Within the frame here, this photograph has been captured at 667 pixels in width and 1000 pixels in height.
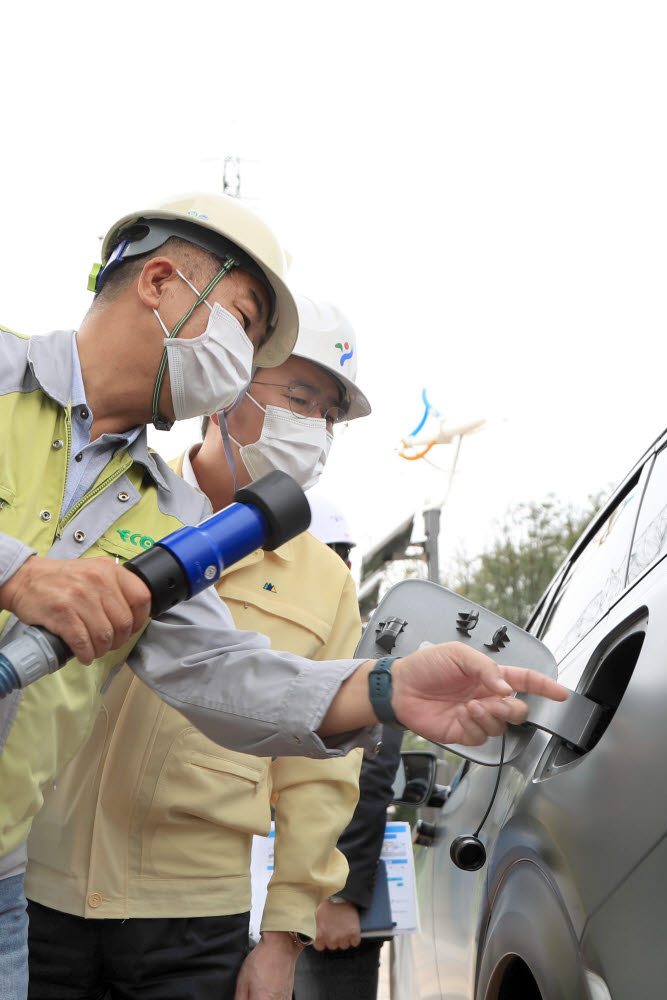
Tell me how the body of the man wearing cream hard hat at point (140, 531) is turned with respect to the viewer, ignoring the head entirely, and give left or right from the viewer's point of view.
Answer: facing the viewer and to the right of the viewer

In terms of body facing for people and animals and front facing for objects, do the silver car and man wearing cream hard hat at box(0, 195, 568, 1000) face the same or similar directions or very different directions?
very different directions

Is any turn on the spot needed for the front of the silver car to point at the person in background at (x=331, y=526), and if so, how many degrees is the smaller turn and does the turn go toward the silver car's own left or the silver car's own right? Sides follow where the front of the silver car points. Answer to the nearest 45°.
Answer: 0° — it already faces them

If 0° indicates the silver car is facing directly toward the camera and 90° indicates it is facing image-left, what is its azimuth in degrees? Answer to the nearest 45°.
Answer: approximately 135°

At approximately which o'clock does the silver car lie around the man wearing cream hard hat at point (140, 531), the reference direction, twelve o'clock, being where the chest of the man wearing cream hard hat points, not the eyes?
The silver car is roughly at 11 o'clock from the man wearing cream hard hat.
